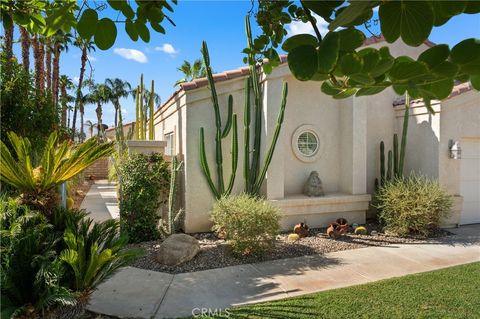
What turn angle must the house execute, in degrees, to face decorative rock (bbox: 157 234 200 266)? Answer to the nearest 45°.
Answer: approximately 45° to its right

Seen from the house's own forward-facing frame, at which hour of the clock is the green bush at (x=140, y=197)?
The green bush is roughly at 2 o'clock from the house.

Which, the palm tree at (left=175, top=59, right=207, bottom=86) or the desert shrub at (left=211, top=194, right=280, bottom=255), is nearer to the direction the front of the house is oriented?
the desert shrub

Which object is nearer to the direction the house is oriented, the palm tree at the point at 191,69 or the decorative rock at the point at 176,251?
the decorative rock

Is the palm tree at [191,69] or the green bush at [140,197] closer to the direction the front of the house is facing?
the green bush

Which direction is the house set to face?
toward the camera

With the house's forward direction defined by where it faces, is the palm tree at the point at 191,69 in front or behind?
behind

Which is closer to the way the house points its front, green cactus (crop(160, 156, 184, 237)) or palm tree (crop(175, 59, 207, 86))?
the green cactus
